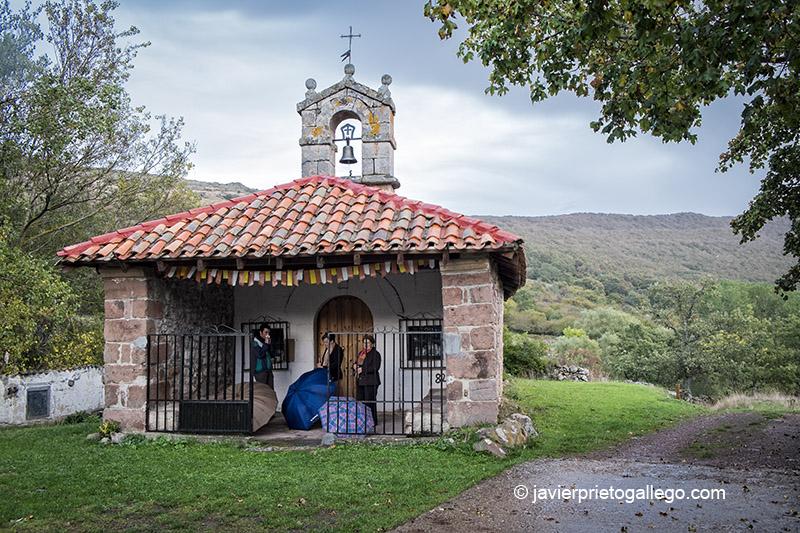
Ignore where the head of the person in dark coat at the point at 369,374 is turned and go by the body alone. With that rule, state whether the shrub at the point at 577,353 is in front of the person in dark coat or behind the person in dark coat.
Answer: behind

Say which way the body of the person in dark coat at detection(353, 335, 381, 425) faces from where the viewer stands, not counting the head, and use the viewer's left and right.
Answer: facing the viewer and to the left of the viewer

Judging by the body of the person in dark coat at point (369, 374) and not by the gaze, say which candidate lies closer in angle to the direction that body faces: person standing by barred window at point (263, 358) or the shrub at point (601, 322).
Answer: the person standing by barred window

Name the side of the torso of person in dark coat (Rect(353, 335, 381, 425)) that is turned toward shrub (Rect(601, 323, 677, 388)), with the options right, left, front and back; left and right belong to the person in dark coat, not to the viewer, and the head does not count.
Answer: back

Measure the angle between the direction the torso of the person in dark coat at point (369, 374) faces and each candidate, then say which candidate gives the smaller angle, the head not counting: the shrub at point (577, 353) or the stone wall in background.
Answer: the stone wall in background

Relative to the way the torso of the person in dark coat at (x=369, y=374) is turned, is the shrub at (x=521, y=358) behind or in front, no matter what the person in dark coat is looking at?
behind

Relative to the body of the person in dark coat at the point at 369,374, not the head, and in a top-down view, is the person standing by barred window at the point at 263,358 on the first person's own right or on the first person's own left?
on the first person's own right

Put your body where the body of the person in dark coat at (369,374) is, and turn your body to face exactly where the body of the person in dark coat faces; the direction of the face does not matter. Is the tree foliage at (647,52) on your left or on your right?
on your left
